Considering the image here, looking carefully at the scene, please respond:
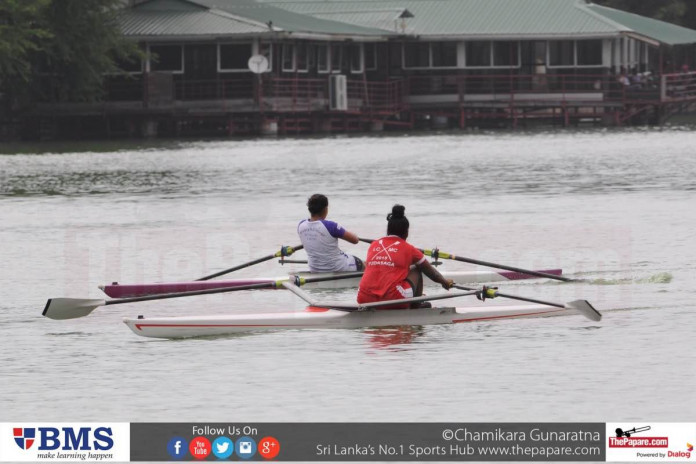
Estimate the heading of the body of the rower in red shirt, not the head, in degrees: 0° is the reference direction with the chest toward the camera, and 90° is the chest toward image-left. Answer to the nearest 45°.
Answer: approximately 225°

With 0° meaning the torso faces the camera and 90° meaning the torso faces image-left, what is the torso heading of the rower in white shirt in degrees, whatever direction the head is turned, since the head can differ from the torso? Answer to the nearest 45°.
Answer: approximately 225°

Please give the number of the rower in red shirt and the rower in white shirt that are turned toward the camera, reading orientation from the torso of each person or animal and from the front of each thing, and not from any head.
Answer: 0

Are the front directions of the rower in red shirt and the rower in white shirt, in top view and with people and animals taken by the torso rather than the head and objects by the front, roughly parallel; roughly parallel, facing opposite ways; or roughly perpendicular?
roughly parallel
